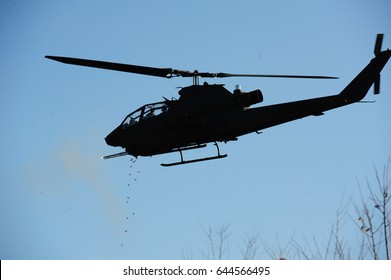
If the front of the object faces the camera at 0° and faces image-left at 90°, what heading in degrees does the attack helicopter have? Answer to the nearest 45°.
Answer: approximately 90°
